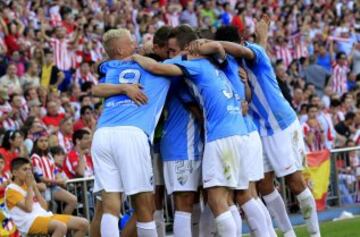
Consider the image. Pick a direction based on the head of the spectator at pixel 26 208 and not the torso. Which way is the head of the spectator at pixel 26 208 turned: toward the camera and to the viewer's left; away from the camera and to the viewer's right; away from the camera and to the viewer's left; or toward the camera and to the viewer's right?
toward the camera and to the viewer's right

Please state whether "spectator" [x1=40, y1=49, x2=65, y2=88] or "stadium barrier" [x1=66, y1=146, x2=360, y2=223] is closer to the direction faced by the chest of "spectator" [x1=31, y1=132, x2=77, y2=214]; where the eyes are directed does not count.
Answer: the stadium barrier

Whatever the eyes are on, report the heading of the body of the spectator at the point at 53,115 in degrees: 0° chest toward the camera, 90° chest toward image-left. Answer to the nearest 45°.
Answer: approximately 0°

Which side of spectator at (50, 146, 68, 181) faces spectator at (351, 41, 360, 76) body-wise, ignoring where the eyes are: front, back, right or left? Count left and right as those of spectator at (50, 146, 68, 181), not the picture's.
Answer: left

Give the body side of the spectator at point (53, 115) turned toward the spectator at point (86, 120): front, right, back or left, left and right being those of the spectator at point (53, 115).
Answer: left

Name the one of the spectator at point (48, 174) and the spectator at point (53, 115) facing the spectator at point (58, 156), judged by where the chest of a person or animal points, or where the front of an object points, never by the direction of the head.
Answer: the spectator at point (53, 115)

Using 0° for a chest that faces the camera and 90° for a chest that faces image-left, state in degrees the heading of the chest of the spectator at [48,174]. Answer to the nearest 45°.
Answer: approximately 315°

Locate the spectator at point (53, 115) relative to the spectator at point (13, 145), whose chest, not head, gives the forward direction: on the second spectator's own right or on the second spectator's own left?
on the second spectator's own left
